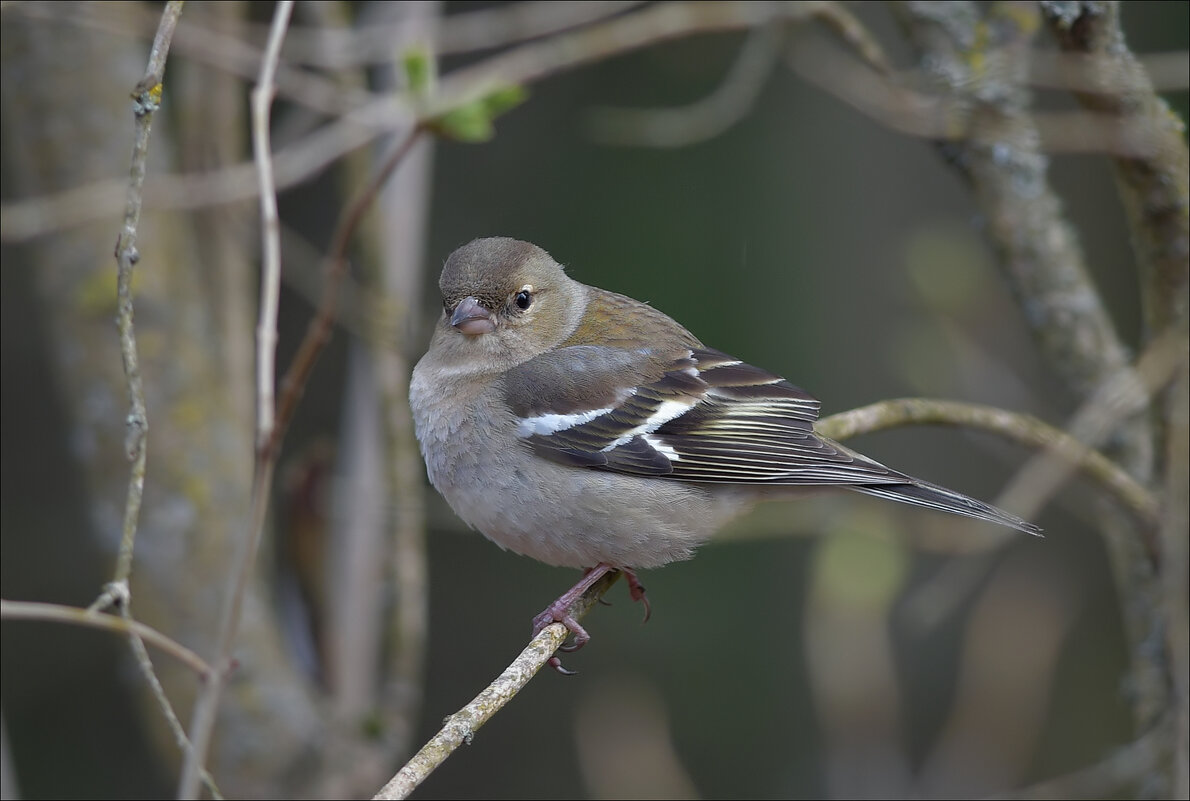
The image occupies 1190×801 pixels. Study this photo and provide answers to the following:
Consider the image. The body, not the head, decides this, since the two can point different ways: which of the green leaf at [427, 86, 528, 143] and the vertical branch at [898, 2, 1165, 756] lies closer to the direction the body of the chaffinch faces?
the green leaf

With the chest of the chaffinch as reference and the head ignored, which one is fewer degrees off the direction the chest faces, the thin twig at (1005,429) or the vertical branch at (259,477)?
the vertical branch

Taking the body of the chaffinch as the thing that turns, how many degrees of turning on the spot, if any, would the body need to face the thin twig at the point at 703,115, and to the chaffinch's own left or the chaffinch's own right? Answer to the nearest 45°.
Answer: approximately 90° to the chaffinch's own right

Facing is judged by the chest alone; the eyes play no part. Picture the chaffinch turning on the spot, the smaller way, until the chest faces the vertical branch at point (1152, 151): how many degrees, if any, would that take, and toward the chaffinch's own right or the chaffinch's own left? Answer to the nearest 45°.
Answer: approximately 180°

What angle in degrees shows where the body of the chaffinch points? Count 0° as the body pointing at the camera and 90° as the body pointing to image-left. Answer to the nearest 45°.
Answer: approximately 90°

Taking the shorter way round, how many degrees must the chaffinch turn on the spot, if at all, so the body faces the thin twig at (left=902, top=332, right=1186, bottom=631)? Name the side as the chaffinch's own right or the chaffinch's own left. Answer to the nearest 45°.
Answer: approximately 180°
